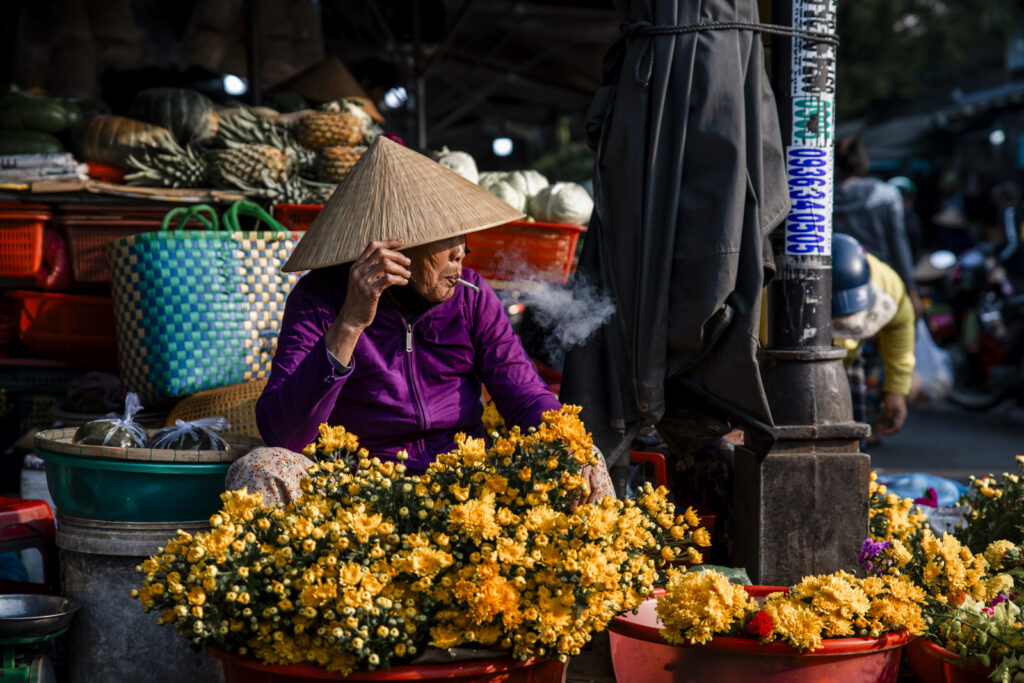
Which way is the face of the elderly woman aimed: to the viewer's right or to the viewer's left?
to the viewer's right

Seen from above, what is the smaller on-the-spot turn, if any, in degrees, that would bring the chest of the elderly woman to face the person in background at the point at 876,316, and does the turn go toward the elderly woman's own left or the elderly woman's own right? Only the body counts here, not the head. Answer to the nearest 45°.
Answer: approximately 135° to the elderly woman's own left

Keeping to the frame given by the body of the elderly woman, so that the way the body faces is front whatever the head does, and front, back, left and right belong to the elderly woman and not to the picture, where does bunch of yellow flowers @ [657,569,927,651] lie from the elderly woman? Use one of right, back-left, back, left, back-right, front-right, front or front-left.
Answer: front-left

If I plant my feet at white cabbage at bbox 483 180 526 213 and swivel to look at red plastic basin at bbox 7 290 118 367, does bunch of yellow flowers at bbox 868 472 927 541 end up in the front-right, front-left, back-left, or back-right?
back-left

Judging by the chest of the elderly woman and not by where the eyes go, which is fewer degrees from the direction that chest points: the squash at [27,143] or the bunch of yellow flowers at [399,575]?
the bunch of yellow flowers

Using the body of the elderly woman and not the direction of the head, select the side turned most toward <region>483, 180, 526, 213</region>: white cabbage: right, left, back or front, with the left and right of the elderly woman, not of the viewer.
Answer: back

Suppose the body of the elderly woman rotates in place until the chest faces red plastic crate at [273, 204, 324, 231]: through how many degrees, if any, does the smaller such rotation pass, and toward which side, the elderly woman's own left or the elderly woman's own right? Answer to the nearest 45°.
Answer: approximately 180°

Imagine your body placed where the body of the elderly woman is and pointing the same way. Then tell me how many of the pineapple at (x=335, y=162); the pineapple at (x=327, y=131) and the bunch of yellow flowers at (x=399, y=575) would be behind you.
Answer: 2

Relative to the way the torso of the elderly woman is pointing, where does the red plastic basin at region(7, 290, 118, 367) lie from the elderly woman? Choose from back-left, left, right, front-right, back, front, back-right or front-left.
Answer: back-right

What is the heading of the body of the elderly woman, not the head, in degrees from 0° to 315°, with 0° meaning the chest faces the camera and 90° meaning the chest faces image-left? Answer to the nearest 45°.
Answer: approximately 0°

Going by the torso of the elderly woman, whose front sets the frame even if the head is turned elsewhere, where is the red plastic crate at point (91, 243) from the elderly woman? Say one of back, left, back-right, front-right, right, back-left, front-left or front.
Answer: back-right
